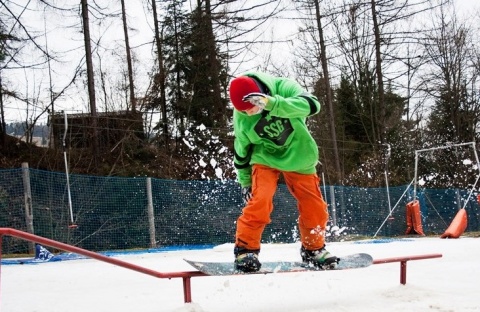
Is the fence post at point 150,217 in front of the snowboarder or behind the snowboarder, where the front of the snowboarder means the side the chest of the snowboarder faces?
behind

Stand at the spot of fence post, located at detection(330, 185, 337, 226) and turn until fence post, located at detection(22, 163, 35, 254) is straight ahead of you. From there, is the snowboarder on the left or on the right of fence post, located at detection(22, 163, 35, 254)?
left

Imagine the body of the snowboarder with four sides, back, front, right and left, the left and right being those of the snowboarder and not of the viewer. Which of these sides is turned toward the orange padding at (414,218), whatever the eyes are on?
back

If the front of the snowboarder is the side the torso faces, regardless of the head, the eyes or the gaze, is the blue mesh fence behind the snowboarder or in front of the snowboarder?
behind

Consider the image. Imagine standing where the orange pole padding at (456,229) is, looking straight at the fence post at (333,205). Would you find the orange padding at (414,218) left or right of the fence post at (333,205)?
right

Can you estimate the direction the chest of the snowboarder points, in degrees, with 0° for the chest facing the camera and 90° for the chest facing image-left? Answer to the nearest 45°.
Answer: approximately 0°

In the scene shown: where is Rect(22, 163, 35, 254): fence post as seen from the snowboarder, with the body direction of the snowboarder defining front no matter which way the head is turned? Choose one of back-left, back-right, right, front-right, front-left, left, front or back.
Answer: back-right

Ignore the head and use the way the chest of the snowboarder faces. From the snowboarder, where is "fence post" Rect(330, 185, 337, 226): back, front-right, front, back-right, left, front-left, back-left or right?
back
